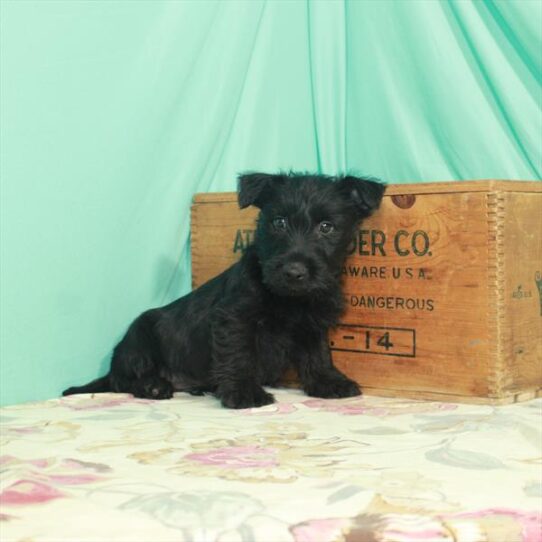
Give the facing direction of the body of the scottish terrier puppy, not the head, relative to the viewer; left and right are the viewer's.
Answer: facing the viewer and to the right of the viewer
